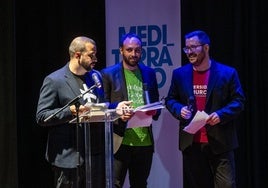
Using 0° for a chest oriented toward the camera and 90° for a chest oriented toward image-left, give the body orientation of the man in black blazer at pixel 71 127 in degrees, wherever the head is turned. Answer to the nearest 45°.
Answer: approximately 315°

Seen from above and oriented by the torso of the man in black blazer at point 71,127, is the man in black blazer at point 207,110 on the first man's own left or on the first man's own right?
on the first man's own left

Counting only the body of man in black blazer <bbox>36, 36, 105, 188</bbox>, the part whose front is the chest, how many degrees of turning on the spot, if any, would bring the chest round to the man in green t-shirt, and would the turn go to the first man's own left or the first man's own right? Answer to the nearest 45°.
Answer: approximately 90° to the first man's own left

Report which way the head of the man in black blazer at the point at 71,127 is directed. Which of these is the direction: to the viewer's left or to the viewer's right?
to the viewer's right
